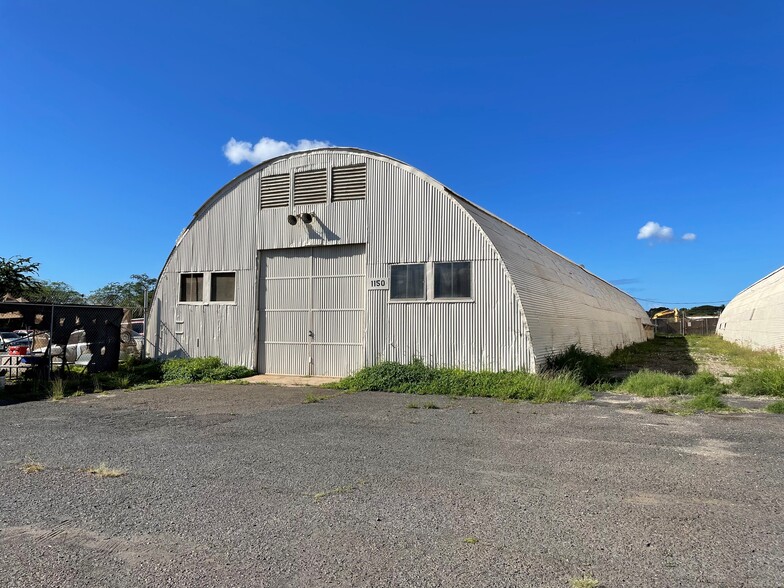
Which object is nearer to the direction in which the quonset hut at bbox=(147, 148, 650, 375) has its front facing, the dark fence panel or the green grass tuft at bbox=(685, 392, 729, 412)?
the dark fence panel

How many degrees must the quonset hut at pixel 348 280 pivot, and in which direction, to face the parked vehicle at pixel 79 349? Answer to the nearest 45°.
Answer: approximately 45° to its right

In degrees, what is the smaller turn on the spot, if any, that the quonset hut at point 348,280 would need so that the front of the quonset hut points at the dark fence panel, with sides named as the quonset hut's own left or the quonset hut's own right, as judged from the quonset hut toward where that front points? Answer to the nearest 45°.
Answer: approximately 45° to the quonset hut's own right

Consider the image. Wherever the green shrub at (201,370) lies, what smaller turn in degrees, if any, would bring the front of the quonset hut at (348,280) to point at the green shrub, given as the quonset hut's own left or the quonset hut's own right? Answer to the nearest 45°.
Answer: approximately 45° to the quonset hut's own right

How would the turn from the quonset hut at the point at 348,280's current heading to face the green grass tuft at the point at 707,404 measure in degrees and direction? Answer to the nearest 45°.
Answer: approximately 90° to its left

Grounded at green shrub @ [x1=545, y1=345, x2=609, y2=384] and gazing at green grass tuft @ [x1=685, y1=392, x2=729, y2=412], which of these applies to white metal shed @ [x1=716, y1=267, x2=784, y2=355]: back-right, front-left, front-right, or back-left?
back-left

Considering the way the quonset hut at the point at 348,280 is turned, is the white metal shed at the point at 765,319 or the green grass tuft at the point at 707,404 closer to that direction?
the green grass tuft
